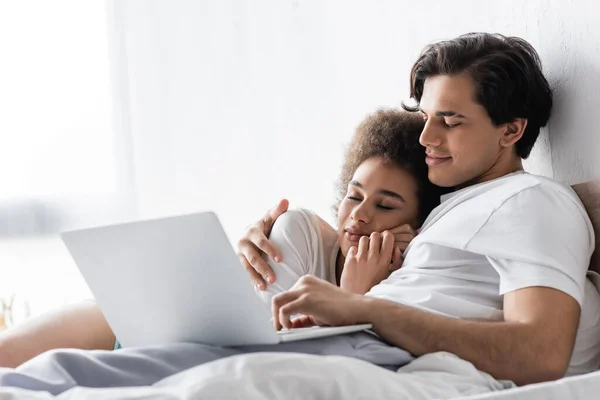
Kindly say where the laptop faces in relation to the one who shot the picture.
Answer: facing away from the viewer and to the right of the viewer

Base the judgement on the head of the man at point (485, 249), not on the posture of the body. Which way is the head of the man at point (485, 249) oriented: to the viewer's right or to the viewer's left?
to the viewer's left

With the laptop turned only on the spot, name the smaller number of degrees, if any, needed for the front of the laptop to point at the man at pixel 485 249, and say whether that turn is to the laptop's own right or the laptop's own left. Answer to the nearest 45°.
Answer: approximately 45° to the laptop's own right

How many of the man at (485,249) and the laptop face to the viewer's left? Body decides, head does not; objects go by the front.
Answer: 1

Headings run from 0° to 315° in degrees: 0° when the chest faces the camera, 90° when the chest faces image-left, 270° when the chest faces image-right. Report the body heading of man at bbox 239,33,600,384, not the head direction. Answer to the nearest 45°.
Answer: approximately 90°

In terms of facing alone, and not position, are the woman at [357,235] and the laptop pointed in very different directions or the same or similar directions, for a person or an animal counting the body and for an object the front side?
very different directions
